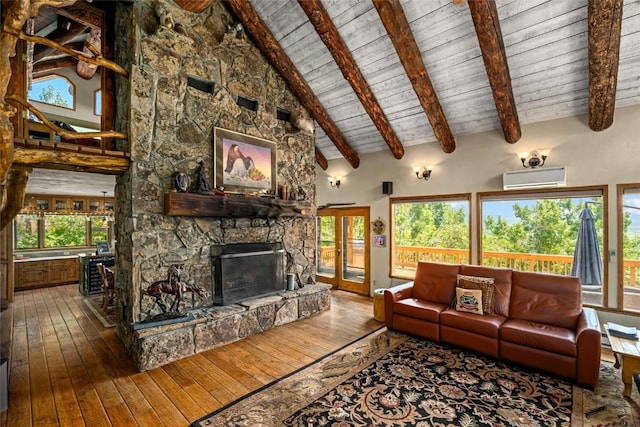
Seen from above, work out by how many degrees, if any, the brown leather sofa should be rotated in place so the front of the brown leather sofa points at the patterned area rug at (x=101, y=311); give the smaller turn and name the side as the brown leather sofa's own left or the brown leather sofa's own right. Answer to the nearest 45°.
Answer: approximately 45° to the brown leather sofa's own right

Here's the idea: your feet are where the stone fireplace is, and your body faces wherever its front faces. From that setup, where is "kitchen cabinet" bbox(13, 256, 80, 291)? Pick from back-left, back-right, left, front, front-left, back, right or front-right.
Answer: back

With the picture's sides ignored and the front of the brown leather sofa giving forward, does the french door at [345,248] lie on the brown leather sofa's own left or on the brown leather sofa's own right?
on the brown leather sofa's own right

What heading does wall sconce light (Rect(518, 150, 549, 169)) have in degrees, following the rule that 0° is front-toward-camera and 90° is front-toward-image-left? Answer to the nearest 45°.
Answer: approximately 0°

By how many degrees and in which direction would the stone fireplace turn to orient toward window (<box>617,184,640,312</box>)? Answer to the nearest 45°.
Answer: approximately 45° to its left
